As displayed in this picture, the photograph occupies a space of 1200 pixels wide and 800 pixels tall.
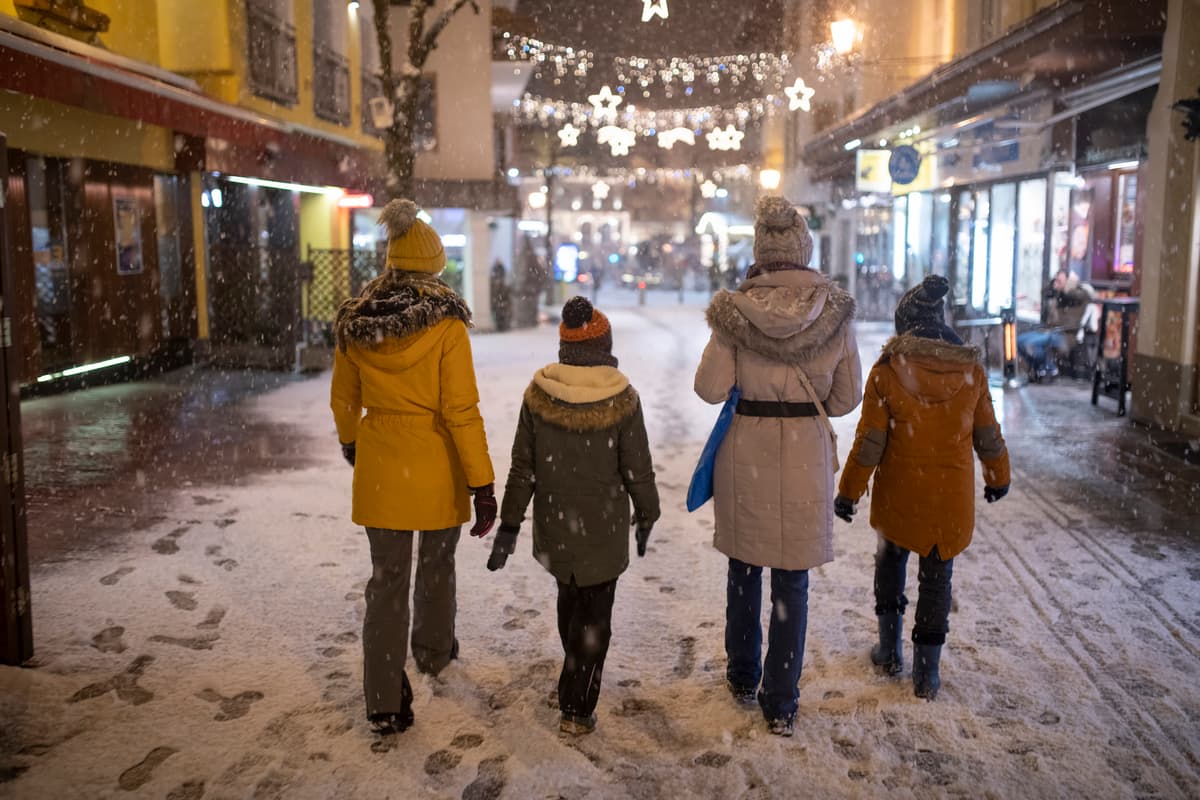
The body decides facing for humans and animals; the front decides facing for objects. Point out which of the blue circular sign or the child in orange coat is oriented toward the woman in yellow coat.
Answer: the blue circular sign

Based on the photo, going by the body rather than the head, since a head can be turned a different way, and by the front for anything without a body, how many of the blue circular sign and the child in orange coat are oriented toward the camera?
1

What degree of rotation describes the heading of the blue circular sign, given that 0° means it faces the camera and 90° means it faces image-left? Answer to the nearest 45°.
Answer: approximately 0°

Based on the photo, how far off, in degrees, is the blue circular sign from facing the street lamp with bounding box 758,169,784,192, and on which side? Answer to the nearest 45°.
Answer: approximately 180°

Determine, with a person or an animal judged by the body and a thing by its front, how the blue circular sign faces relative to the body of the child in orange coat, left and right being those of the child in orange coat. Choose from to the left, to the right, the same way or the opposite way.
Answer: the opposite way

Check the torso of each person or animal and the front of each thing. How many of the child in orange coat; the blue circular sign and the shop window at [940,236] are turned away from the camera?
1

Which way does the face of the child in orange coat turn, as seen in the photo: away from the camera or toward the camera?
away from the camera

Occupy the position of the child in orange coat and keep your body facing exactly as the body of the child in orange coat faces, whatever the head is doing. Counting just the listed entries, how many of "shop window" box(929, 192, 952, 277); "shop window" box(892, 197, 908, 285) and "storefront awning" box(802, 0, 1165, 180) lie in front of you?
3

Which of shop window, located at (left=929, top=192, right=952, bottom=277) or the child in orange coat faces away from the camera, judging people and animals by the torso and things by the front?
the child in orange coat

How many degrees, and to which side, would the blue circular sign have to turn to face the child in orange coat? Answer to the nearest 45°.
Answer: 0° — it already faces them

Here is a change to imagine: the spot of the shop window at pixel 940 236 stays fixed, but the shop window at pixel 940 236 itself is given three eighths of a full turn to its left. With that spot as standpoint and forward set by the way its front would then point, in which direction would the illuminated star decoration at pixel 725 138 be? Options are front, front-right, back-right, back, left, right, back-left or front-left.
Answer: back-left

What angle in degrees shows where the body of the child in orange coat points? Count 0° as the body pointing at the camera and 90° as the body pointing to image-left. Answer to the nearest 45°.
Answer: approximately 180°
